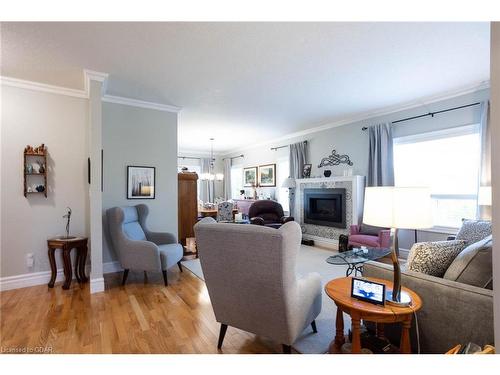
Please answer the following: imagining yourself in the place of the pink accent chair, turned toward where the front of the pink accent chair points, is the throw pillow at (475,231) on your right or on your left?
on your left

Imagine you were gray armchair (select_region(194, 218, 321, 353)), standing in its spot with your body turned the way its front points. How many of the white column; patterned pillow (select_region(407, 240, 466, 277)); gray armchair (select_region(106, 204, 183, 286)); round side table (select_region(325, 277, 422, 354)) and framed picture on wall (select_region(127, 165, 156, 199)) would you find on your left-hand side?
3

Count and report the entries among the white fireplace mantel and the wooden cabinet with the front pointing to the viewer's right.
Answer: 1

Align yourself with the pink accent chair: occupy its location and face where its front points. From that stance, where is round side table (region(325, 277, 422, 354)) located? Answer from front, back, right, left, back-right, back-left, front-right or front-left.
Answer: front-left

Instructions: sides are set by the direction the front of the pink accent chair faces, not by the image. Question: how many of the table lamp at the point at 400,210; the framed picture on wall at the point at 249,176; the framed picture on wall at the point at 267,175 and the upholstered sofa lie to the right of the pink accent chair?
2

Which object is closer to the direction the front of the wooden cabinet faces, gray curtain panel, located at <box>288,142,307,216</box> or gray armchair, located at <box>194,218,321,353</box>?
the gray curtain panel

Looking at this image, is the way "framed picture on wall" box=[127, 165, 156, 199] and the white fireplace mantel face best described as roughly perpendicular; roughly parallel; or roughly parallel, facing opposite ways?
roughly perpendicular

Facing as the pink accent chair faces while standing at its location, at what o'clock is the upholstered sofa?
The upholstered sofa is roughly at 10 o'clock from the pink accent chair.

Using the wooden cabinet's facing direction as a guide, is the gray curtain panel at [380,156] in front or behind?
in front

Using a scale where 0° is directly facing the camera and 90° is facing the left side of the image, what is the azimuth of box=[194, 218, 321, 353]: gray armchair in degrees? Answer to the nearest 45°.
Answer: approximately 225°
